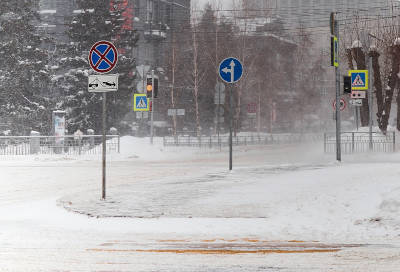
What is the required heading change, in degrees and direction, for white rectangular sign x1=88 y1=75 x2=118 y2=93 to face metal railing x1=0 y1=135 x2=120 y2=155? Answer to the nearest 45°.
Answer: approximately 180°

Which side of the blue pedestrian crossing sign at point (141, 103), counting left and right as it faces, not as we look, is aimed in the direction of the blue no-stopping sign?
front

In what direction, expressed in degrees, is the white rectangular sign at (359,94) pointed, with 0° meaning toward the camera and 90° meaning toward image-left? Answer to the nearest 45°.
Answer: approximately 0°

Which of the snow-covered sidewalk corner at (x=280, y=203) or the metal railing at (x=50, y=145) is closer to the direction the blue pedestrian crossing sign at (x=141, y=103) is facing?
the snow-covered sidewalk corner

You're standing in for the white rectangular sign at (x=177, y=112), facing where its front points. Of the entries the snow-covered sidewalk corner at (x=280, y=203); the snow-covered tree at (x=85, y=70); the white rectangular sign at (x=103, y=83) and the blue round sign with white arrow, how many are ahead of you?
3

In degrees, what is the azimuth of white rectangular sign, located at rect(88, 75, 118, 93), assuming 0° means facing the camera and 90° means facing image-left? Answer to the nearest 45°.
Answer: approximately 0°
